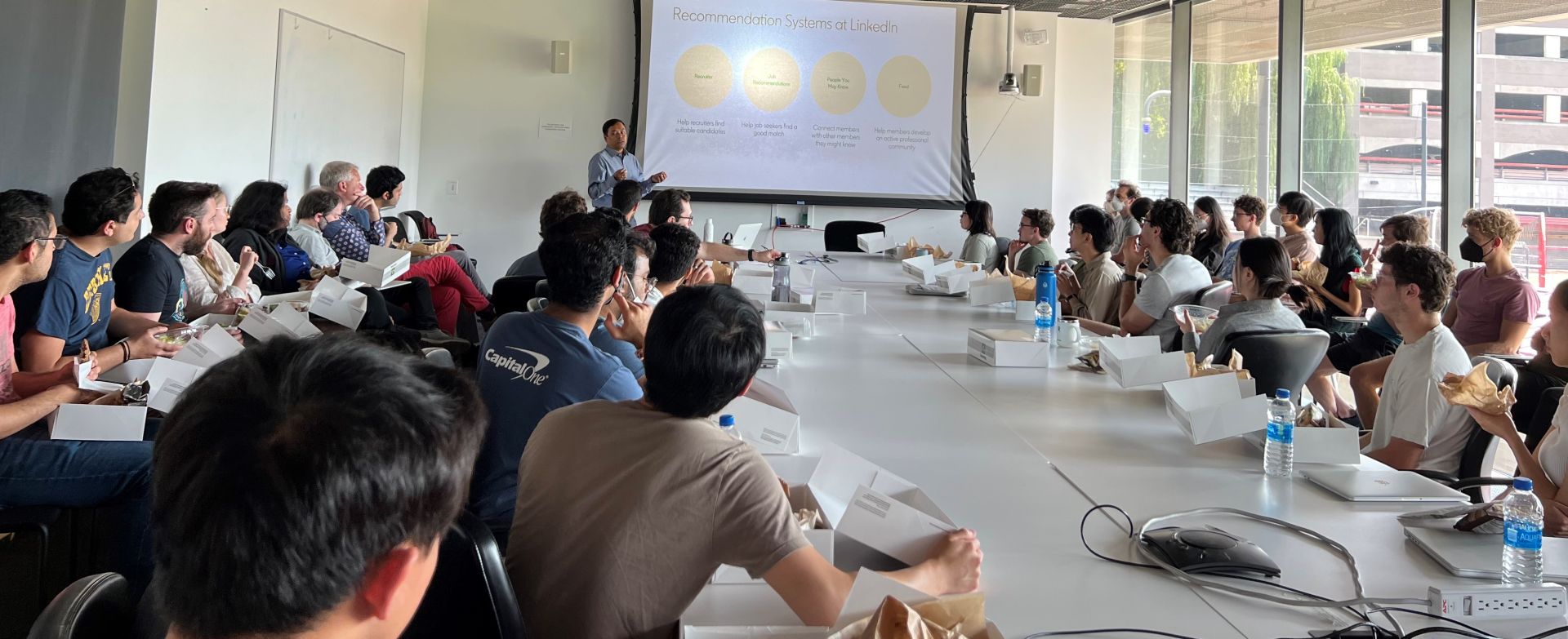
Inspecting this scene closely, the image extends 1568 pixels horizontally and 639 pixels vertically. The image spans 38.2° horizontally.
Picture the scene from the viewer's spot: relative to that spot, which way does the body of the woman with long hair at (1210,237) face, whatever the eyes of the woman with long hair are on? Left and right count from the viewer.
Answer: facing to the left of the viewer

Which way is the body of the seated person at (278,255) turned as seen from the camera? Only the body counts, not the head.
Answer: to the viewer's right

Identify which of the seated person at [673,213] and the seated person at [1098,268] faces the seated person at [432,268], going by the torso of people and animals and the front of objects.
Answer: the seated person at [1098,268]

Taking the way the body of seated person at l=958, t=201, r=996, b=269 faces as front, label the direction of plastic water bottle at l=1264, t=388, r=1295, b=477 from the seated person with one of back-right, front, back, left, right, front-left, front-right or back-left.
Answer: left

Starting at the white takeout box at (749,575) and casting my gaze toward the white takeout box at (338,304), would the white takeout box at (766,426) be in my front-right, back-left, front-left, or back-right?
front-right

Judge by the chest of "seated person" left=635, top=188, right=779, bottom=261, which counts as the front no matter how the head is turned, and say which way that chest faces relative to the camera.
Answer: to the viewer's right

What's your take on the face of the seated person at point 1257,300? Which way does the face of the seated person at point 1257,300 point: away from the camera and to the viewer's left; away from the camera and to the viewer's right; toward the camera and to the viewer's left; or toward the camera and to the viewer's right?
away from the camera and to the viewer's left

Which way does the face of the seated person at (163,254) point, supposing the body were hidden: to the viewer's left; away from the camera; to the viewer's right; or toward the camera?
to the viewer's right

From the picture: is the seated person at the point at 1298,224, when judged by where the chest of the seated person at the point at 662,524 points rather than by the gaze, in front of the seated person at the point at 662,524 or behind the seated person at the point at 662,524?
in front

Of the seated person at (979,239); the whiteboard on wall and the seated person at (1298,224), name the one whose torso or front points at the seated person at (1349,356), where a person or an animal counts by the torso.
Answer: the whiteboard on wall

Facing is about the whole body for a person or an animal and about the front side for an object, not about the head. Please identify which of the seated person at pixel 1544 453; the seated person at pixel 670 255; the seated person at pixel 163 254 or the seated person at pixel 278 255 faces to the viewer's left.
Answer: the seated person at pixel 1544 453

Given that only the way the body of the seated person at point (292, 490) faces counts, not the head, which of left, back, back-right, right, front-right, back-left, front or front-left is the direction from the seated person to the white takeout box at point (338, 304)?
front-left

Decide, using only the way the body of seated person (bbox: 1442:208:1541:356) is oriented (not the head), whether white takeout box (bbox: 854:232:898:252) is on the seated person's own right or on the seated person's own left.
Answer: on the seated person's own right

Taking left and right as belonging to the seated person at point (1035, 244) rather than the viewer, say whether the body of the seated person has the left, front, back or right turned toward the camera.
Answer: left

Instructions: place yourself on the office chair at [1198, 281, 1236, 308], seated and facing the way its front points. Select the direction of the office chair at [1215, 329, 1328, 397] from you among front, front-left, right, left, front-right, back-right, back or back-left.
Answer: back-left

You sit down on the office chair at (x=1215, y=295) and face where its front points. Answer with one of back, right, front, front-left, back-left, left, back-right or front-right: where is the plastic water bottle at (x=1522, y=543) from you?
back-left

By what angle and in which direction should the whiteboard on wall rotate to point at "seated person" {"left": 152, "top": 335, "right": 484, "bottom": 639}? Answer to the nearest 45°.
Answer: approximately 45° to its right
